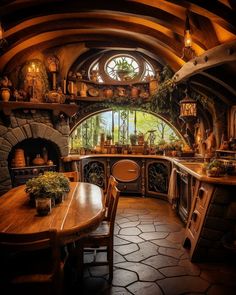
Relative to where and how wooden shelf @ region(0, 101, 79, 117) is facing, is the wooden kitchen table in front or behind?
in front

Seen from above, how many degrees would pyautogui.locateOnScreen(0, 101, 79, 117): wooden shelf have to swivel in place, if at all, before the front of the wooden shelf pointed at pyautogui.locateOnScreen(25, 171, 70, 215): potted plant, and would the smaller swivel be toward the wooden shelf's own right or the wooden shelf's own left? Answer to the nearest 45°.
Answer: approximately 45° to the wooden shelf's own right

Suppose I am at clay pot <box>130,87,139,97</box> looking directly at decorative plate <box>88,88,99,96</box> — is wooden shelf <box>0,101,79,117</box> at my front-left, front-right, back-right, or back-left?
front-left

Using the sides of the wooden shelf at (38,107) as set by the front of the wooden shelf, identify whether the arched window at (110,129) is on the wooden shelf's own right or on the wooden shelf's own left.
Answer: on the wooden shelf's own left

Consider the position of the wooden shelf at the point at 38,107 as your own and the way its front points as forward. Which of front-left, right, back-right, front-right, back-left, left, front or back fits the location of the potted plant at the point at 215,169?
front

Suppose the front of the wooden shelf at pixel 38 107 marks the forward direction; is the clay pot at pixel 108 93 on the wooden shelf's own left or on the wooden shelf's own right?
on the wooden shelf's own left

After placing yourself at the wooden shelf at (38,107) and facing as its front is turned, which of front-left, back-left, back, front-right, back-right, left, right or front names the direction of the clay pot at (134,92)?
front-left

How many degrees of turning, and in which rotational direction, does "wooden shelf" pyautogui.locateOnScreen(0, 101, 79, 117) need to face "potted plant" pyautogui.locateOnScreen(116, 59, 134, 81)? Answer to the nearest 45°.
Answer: approximately 45° to its left
